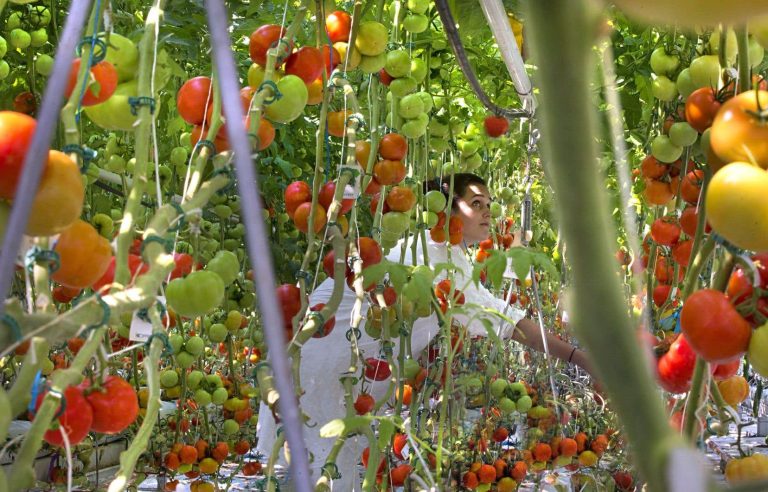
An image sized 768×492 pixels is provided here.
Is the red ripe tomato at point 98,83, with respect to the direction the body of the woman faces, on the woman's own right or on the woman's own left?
on the woman's own right

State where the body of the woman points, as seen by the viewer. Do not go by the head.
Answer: to the viewer's right

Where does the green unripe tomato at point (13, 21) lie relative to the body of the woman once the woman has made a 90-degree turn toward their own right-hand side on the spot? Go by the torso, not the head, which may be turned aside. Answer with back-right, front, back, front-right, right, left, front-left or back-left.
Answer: front-right

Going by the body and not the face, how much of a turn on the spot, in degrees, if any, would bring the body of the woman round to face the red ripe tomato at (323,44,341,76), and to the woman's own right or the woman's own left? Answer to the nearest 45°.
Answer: approximately 90° to the woman's own right
